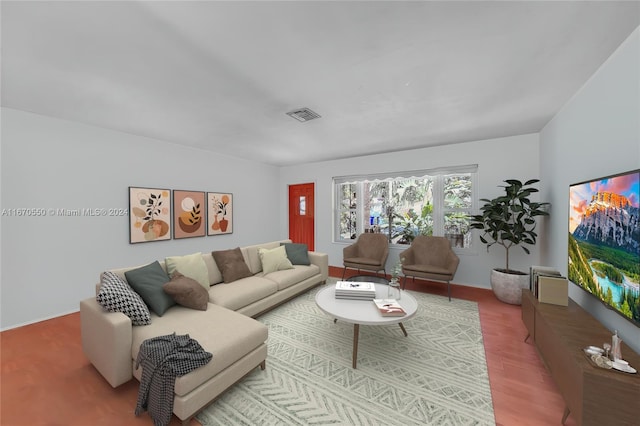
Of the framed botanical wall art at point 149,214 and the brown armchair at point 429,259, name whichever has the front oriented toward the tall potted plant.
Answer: the framed botanical wall art

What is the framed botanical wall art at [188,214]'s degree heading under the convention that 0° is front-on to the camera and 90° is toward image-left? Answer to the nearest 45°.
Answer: approximately 315°

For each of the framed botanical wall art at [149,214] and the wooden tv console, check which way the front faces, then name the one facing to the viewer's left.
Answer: the wooden tv console

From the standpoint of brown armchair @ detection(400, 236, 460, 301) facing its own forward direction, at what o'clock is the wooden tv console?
The wooden tv console is roughly at 10 o'clock from the brown armchair.

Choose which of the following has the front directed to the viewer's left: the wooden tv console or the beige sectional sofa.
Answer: the wooden tv console

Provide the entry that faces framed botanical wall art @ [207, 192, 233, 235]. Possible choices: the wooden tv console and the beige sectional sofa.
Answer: the wooden tv console

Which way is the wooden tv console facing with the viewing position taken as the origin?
facing to the left of the viewer
